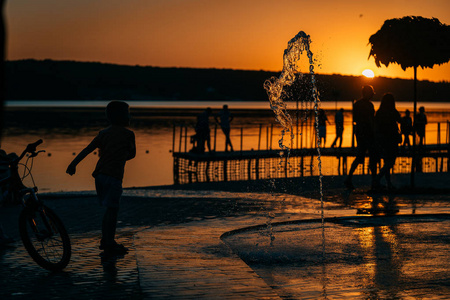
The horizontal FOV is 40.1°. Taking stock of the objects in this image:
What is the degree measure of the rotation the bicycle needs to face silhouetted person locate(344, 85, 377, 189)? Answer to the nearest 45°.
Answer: approximately 90° to its left

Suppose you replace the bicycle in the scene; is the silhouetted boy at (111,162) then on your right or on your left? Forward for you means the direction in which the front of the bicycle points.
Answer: on your left

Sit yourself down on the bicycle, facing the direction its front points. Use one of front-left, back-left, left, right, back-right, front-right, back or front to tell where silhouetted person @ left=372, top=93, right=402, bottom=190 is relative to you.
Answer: left

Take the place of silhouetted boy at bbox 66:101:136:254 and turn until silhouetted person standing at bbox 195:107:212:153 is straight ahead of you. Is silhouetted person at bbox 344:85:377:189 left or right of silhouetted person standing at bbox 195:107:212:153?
right

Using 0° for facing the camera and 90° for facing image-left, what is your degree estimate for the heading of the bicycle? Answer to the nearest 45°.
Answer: approximately 315°

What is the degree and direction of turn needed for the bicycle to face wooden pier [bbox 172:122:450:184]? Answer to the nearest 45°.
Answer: approximately 90° to its left
